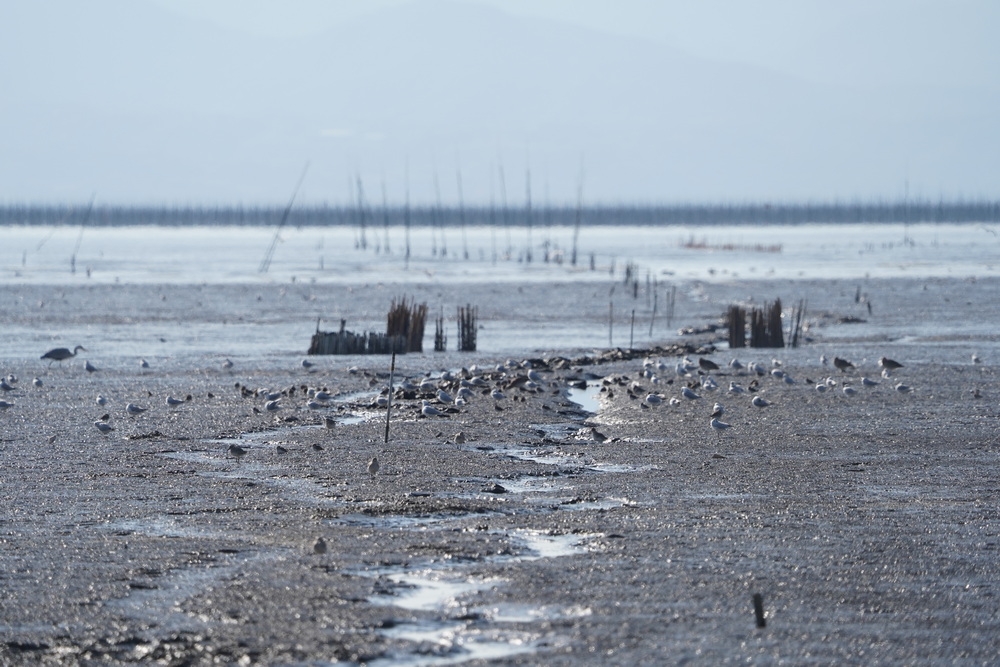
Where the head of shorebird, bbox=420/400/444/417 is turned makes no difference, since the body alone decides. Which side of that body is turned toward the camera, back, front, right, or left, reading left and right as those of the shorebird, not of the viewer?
left

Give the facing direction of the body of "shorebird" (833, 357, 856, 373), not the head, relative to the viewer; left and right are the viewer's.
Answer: facing to the left of the viewer

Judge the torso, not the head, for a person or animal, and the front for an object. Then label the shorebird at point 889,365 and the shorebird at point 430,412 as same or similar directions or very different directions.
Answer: same or similar directions

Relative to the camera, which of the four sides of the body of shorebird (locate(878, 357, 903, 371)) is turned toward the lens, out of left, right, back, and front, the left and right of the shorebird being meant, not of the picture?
left
